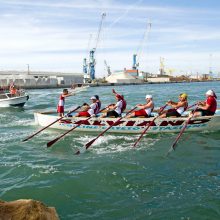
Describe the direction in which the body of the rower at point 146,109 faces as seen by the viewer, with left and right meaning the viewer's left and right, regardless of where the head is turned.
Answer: facing to the left of the viewer

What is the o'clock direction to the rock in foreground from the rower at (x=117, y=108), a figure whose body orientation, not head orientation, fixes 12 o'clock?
The rock in foreground is roughly at 9 o'clock from the rower.

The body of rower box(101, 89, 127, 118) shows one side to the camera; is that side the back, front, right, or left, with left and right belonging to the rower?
left

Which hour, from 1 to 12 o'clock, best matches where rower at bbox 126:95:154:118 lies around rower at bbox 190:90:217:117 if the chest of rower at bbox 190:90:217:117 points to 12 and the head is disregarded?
rower at bbox 126:95:154:118 is roughly at 12 o'clock from rower at bbox 190:90:217:117.

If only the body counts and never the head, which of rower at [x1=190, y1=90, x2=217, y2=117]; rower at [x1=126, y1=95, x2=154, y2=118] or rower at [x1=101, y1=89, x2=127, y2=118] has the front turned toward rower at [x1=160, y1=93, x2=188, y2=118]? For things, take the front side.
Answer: rower at [x1=190, y1=90, x2=217, y2=117]

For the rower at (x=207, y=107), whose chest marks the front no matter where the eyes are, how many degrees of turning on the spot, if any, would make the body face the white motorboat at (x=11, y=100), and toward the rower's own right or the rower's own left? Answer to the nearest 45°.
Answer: approximately 45° to the rower's own right

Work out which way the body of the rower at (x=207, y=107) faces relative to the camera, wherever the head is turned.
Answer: to the viewer's left
